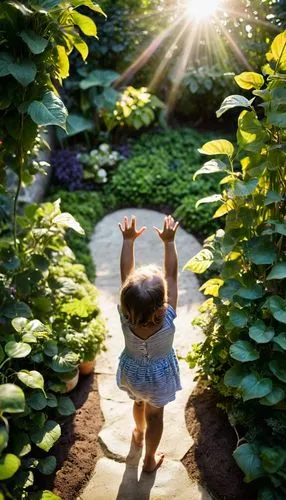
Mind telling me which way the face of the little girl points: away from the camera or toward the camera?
away from the camera

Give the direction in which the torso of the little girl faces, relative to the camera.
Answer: away from the camera

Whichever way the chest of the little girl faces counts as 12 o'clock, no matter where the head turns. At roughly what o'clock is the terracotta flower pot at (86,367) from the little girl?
The terracotta flower pot is roughly at 11 o'clock from the little girl.

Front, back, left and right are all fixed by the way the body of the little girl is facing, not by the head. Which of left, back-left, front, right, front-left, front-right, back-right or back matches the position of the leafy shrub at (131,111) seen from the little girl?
front

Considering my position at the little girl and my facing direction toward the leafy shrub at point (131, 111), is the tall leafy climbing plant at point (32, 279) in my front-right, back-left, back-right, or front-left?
front-left

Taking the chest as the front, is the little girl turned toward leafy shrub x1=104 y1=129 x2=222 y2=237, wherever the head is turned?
yes
